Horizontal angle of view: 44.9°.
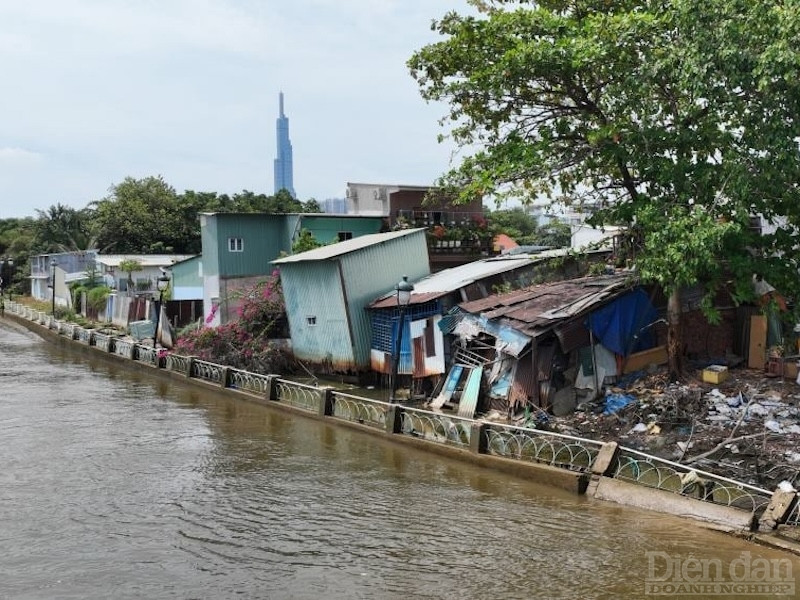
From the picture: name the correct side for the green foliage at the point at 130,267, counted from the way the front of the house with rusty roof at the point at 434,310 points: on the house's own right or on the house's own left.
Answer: on the house's own right

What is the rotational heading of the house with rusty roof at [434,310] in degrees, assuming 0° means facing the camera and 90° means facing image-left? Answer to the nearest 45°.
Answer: approximately 45°

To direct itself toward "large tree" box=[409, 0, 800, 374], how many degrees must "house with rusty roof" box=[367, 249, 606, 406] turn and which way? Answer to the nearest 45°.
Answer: approximately 90° to its left

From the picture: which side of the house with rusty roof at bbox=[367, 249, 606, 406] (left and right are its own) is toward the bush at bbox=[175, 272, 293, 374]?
right

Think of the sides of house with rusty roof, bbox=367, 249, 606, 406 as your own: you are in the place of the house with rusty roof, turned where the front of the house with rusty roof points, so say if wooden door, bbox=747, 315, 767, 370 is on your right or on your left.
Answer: on your left

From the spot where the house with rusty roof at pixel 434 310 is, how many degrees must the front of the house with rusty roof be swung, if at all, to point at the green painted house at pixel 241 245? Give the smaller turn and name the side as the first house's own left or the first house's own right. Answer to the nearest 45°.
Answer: approximately 90° to the first house's own right

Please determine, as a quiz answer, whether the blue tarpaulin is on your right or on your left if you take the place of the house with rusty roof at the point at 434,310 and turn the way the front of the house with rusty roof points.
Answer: on your left
